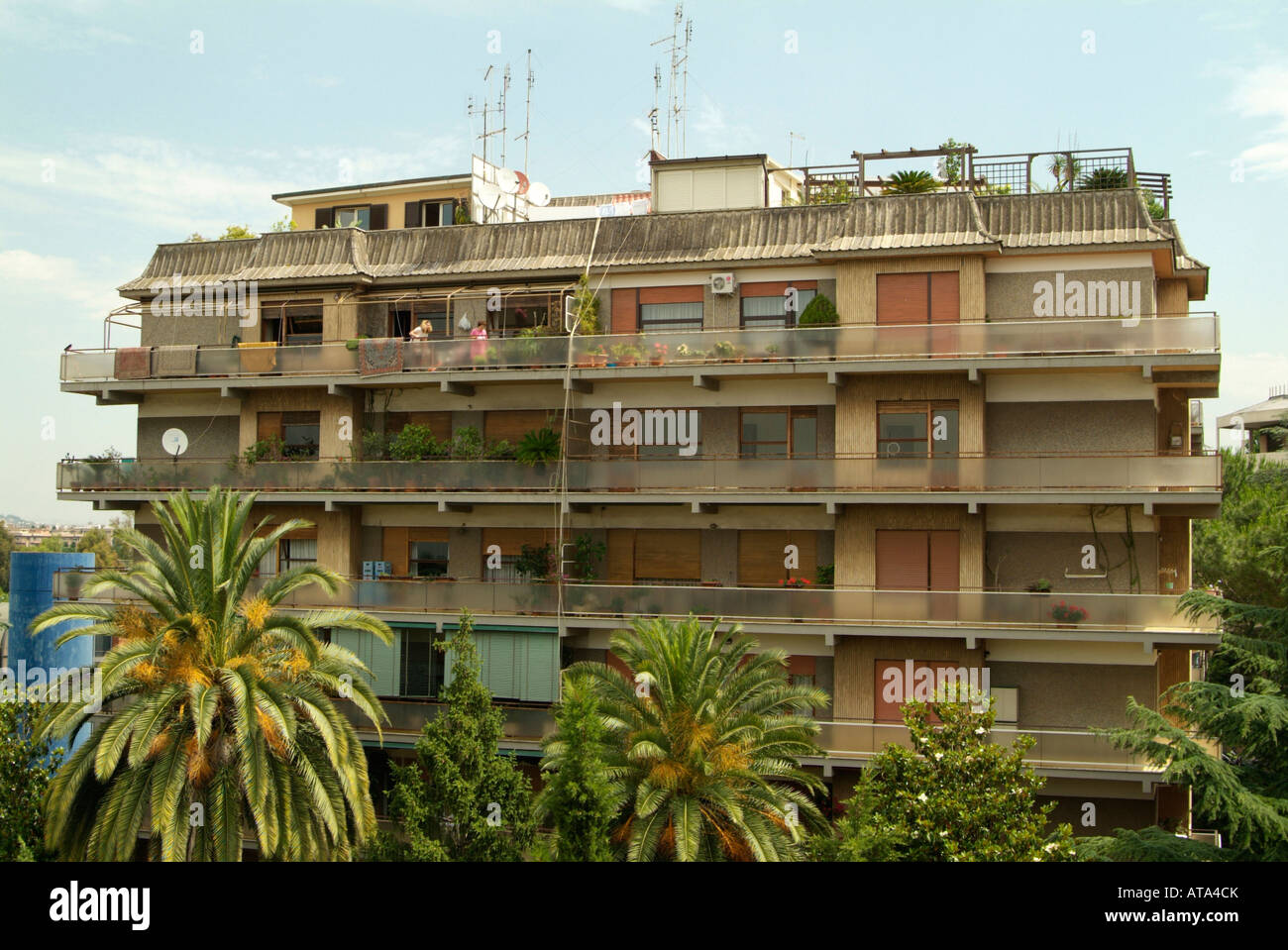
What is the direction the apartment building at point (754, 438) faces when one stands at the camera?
facing the viewer

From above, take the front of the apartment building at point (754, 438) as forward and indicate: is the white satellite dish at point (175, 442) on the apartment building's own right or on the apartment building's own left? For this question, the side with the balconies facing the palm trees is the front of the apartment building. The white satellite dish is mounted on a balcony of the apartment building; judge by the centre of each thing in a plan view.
on the apartment building's own right

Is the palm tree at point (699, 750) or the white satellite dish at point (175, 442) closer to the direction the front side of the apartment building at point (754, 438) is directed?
the palm tree

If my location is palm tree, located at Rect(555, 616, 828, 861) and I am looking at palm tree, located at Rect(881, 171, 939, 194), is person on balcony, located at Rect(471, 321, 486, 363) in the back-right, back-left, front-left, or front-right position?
front-left

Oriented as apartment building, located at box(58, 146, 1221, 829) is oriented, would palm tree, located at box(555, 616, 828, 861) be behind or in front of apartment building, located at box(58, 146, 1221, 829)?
in front

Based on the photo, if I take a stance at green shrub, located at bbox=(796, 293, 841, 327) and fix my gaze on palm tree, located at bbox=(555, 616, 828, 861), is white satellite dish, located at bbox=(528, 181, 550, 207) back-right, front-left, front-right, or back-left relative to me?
back-right
